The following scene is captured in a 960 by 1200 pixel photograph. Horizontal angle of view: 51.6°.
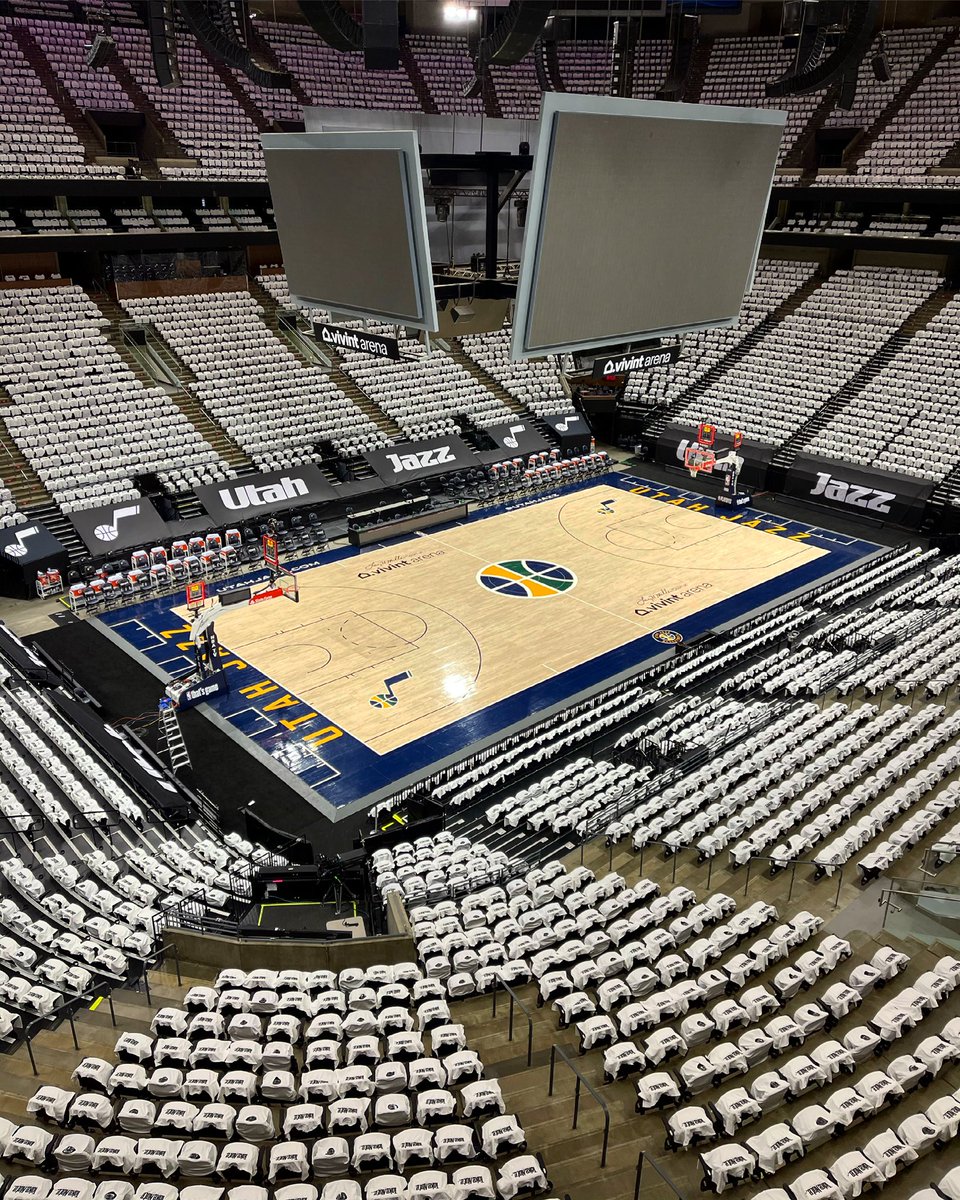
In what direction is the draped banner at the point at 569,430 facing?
toward the camera

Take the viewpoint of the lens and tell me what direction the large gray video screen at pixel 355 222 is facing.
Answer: facing the viewer and to the left of the viewer

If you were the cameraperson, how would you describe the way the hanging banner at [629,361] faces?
facing the viewer and to the right of the viewer

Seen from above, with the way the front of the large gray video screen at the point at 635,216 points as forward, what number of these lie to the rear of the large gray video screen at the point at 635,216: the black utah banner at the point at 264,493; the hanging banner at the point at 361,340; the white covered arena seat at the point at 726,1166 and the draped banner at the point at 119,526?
3

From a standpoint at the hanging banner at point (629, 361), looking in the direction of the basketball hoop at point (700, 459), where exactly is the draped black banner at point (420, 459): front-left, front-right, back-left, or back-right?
front-left

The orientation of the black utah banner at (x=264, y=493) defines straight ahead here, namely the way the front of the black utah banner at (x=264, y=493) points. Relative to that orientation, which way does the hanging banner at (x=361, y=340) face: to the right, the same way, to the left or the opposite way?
to the right

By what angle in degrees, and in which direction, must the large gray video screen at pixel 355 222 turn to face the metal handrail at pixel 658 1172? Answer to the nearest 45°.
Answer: approximately 45° to its left

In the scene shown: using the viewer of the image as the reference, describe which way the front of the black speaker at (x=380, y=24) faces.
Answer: facing the viewer

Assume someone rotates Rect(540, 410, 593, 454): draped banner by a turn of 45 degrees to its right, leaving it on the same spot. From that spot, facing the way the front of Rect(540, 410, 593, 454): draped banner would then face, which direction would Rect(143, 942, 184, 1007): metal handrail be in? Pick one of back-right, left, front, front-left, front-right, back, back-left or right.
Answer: front-left

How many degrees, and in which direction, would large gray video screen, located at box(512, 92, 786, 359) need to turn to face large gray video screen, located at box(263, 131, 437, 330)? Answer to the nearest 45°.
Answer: approximately 135° to its right

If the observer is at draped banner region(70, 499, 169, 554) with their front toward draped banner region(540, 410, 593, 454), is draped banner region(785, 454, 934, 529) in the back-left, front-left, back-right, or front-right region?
front-right

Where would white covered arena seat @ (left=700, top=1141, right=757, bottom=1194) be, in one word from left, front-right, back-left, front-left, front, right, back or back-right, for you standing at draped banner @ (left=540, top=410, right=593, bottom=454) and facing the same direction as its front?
front

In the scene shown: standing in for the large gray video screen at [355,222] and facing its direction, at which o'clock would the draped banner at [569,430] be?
The draped banner is roughly at 5 o'clock from the large gray video screen.

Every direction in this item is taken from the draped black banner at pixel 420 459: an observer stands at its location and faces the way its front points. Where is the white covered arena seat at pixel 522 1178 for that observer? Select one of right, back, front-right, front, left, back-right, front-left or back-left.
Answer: front-right
